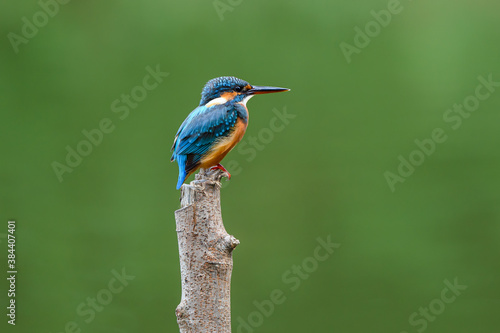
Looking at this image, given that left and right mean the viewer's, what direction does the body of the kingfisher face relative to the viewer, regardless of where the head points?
facing to the right of the viewer
